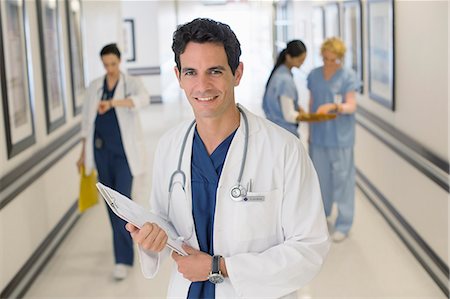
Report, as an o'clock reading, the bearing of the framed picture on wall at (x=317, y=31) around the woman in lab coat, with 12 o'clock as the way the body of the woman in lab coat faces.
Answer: The framed picture on wall is roughly at 7 o'clock from the woman in lab coat.

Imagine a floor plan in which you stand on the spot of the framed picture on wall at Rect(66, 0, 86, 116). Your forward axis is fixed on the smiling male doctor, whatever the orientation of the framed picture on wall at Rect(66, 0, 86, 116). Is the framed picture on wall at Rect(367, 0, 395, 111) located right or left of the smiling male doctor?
left

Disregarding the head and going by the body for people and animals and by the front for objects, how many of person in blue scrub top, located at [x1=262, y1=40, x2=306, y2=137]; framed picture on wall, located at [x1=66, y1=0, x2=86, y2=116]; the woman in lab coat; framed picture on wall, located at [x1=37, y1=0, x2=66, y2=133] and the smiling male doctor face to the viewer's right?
3

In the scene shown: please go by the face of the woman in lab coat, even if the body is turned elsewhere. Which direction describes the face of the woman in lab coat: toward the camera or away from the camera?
toward the camera

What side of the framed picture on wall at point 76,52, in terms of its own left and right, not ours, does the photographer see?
right

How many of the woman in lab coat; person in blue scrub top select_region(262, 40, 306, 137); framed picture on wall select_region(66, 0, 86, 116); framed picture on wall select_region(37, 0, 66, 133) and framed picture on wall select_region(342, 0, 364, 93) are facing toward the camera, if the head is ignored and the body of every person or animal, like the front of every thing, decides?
1

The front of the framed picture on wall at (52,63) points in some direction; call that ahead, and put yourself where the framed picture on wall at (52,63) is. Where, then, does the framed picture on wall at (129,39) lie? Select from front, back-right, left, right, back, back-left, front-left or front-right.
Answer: left

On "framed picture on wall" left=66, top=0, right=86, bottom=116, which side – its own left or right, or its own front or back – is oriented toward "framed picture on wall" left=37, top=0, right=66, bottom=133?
right

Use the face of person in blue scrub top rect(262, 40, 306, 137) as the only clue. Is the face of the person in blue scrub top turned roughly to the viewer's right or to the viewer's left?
to the viewer's right

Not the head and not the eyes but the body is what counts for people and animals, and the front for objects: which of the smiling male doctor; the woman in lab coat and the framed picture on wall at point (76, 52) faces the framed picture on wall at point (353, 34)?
the framed picture on wall at point (76, 52)

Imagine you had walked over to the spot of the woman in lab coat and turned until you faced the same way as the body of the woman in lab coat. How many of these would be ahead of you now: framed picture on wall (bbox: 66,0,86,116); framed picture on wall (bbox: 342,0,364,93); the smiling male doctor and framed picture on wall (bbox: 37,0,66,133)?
1

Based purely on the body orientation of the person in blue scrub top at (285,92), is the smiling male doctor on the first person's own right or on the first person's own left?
on the first person's own right

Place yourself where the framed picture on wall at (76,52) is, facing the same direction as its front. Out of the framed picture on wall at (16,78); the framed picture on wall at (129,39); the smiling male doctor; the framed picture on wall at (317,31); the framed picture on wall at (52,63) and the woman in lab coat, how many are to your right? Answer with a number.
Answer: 4

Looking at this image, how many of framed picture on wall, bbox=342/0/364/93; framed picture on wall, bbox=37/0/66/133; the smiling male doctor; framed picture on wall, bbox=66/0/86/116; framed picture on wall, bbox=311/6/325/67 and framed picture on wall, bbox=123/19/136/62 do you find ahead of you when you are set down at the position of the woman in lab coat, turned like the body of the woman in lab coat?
1

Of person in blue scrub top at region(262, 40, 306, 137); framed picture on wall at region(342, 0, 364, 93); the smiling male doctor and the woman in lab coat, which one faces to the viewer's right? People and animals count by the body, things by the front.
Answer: the person in blue scrub top

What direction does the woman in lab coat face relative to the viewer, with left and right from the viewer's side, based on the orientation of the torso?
facing the viewer

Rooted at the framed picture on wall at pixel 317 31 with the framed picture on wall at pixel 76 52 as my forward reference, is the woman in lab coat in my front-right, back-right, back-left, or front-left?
front-left

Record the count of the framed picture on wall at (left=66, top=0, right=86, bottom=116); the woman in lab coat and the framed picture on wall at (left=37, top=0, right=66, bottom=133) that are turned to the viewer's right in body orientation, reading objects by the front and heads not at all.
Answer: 2

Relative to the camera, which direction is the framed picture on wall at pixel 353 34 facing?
to the viewer's left

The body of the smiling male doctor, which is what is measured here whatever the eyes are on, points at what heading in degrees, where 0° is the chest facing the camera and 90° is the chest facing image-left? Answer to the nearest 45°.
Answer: approximately 45°
